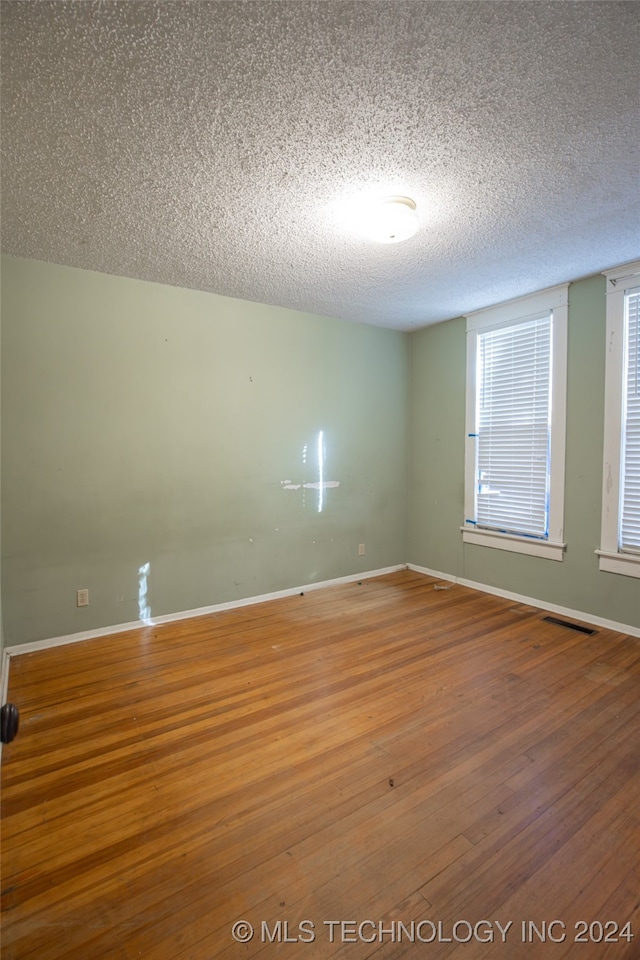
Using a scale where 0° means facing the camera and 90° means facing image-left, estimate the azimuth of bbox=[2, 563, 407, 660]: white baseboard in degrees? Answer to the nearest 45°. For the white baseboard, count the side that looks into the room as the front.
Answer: approximately 315°

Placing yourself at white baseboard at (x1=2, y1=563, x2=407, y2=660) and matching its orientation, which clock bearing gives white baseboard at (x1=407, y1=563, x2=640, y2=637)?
white baseboard at (x1=407, y1=563, x2=640, y2=637) is roughly at 11 o'clock from white baseboard at (x1=2, y1=563, x2=407, y2=660).

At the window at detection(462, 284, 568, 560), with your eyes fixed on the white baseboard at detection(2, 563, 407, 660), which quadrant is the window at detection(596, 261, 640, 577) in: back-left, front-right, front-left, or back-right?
back-left

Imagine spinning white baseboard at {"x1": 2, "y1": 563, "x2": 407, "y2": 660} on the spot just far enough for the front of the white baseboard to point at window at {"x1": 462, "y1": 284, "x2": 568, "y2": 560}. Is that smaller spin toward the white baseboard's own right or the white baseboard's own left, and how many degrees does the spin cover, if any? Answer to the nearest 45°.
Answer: approximately 45° to the white baseboard's own left

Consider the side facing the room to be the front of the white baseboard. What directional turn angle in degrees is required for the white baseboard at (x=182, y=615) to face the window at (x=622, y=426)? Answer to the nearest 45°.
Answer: approximately 45° to its left

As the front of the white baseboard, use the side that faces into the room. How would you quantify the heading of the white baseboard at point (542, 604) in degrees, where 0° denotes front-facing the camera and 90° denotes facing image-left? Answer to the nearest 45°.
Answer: approximately 45°
